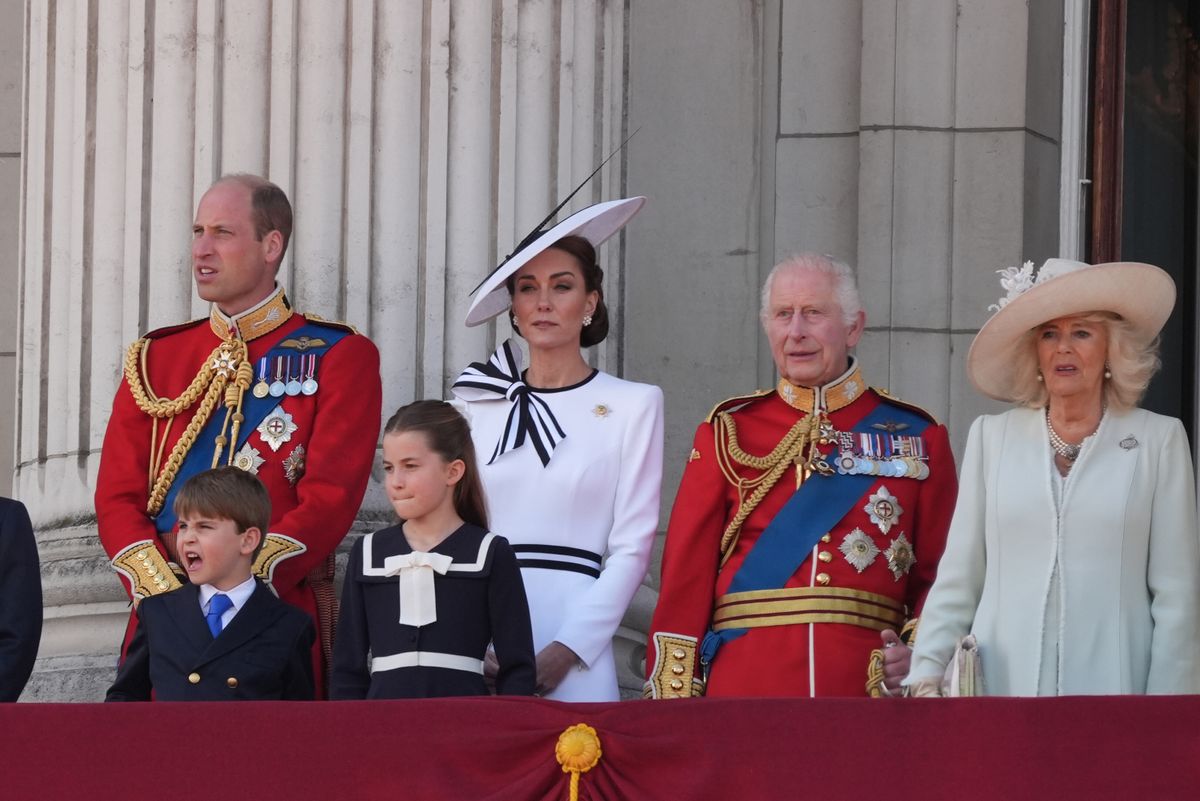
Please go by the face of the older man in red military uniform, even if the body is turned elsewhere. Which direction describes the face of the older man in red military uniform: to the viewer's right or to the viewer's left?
to the viewer's left

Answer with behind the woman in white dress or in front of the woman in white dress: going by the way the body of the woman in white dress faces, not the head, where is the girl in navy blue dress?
in front

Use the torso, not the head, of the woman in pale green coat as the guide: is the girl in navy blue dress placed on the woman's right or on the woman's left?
on the woman's right

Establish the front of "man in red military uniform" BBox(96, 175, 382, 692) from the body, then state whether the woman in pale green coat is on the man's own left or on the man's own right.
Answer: on the man's own left

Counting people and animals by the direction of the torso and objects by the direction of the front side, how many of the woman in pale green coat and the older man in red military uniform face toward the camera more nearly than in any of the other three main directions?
2

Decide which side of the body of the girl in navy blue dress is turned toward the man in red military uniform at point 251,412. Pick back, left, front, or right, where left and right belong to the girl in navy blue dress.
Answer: right

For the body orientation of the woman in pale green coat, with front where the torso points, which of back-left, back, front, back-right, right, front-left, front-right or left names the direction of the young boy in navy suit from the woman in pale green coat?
right

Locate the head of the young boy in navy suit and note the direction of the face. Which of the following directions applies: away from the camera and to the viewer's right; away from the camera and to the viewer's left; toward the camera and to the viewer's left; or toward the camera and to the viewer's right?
toward the camera and to the viewer's left

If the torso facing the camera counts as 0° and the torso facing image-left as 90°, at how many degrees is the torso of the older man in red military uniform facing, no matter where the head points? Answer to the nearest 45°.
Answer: approximately 0°
